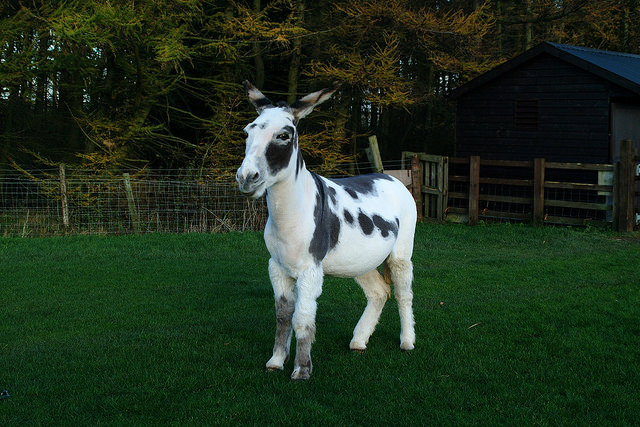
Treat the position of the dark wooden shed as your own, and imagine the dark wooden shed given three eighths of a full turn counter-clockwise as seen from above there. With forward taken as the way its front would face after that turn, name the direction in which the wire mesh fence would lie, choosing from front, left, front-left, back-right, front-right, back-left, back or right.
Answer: back-left

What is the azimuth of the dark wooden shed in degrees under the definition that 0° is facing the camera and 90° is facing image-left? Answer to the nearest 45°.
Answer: approximately 315°

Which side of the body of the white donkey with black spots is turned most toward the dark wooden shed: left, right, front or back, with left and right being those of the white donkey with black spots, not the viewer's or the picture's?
back

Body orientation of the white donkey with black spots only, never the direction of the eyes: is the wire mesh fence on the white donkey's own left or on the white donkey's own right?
on the white donkey's own right

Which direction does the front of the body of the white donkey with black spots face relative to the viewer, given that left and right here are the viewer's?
facing the viewer and to the left of the viewer

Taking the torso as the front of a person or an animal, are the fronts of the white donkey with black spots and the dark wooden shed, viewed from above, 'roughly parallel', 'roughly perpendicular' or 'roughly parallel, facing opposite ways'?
roughly perpendicular

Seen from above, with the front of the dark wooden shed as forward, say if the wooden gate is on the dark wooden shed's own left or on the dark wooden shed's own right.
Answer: on the dark wooden shed's own right

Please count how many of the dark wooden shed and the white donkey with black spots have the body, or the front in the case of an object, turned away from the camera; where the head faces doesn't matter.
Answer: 0

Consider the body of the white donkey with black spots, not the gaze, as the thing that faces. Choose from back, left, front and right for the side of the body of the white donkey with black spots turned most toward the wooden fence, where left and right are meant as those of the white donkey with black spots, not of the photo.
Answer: back
